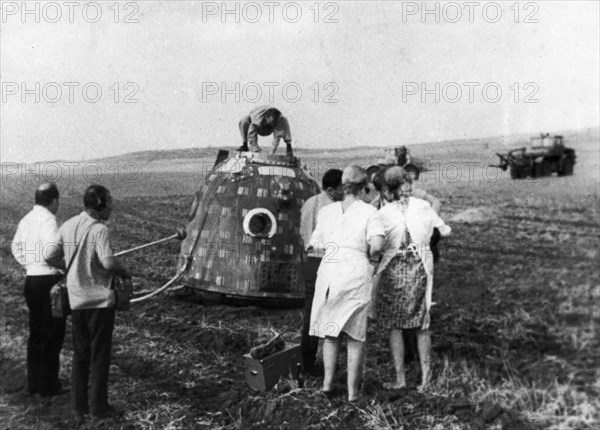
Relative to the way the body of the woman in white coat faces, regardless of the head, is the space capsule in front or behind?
in front

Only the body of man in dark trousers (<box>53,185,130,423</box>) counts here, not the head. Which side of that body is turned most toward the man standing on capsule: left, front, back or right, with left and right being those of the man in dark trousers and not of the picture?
front

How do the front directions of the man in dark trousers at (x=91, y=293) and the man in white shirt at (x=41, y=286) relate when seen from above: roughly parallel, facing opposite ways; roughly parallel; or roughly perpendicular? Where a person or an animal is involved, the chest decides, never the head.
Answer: roughly parallel

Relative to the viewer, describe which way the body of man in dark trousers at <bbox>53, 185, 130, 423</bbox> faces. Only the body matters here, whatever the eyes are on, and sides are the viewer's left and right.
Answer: facing away from the viewer and to the right of the viewer

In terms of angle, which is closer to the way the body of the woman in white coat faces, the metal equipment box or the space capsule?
the space capsule

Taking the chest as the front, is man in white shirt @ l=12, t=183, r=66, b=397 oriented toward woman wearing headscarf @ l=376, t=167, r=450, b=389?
no

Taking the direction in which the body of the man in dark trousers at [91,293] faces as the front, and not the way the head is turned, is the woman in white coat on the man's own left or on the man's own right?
on the man's own right

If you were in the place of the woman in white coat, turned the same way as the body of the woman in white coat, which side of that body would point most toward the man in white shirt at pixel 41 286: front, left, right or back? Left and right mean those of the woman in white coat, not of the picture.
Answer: left

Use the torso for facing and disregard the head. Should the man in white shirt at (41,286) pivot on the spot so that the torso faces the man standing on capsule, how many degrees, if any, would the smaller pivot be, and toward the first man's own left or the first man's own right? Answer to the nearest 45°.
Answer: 0° — they already face them

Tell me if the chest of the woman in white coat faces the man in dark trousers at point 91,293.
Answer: no

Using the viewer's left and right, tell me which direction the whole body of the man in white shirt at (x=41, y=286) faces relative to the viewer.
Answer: facing away from the viewer and to the right of the viewer

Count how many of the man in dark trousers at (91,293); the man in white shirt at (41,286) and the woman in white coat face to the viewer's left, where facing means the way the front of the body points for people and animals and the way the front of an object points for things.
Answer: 0

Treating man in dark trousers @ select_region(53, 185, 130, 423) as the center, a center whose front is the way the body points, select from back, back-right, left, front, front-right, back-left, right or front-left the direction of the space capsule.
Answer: front

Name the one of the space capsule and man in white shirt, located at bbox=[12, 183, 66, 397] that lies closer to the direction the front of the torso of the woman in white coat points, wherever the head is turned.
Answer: the space capsule

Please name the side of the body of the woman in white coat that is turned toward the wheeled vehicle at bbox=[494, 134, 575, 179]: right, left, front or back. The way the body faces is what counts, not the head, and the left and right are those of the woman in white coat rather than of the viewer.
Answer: front

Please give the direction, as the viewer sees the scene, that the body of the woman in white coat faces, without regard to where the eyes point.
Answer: away from the camera

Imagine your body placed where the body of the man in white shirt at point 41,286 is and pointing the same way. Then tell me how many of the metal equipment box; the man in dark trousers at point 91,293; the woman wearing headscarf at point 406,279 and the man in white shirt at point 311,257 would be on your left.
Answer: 0

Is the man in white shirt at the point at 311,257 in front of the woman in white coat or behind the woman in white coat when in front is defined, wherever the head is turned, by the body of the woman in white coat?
in front
